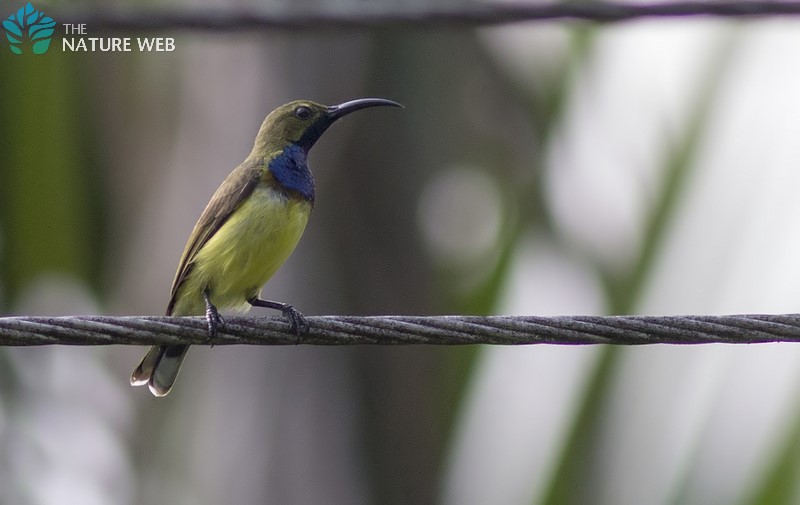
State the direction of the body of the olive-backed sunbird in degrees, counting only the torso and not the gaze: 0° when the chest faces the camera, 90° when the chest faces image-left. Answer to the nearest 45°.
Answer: approximately 315°
